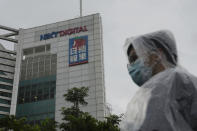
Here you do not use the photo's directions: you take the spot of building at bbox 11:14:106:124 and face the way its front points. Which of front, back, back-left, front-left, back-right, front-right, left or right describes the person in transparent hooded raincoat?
front-left

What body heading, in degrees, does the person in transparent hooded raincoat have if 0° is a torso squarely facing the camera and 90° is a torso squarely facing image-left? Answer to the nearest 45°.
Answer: approximately 90°

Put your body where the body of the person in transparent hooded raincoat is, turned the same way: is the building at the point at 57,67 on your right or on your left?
on your right

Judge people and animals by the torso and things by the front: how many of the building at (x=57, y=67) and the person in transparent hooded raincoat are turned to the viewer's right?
0

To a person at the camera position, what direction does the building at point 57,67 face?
facing the viewer and to the left of the viewer
